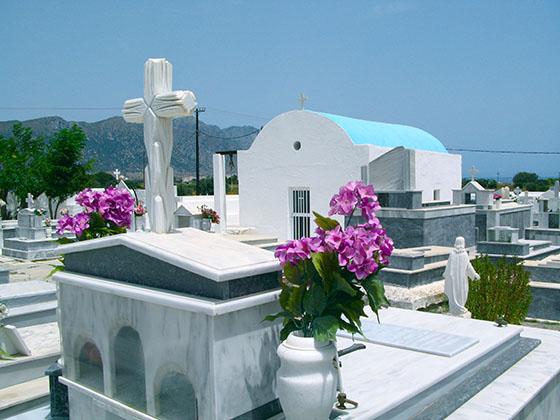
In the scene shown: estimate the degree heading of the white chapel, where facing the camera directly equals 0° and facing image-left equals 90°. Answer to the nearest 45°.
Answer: approximately 45°

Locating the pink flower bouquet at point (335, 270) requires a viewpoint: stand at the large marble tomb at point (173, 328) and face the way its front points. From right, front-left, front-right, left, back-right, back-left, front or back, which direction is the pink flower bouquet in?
left

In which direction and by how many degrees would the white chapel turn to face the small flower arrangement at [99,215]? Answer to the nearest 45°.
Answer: approximately 45° to its left

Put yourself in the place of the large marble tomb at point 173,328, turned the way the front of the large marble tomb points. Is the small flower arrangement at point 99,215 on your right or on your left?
on your right

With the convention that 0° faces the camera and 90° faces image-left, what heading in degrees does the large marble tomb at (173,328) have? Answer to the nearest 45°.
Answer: approximately 45°

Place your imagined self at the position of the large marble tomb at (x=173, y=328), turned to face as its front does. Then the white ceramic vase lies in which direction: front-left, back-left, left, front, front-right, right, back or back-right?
left

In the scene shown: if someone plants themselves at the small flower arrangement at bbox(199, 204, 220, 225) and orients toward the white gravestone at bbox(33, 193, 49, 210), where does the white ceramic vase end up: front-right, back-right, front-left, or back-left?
back-left

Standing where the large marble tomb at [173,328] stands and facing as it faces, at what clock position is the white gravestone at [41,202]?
The white gravestone is roughly at 4 o'clock from the large marble tomb.

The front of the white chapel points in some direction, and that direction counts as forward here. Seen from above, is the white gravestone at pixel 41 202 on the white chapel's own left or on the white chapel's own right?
on the white chapel's own right
